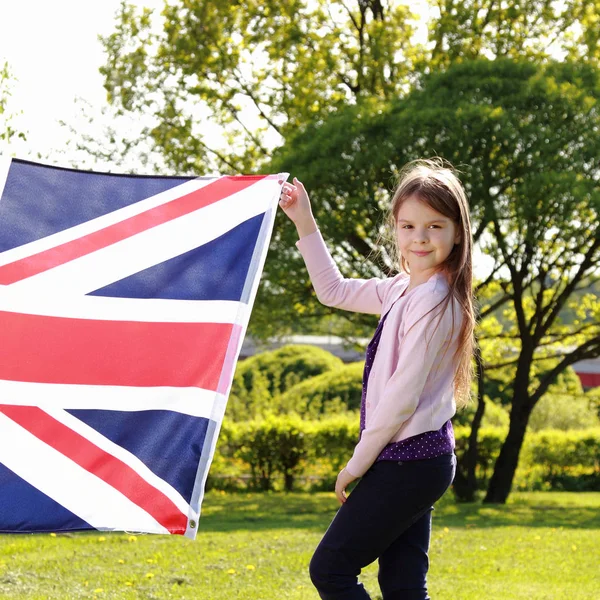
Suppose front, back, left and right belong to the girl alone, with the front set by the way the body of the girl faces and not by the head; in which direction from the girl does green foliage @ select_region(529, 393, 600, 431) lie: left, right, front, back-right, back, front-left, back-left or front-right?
right

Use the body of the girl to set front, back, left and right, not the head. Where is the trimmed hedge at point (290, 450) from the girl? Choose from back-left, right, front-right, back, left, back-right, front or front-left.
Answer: right

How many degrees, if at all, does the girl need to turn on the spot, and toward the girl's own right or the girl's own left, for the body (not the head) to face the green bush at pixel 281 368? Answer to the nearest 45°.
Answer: approximately 90° to the girl's own right

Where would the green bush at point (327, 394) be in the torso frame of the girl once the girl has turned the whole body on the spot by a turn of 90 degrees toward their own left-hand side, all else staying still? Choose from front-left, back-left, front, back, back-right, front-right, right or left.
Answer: back

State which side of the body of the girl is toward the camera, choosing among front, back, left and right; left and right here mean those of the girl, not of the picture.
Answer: left

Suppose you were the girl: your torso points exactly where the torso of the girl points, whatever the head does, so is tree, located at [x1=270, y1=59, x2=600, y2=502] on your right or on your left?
on your right

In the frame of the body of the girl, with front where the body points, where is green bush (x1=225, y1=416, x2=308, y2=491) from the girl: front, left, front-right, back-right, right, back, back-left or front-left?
right
